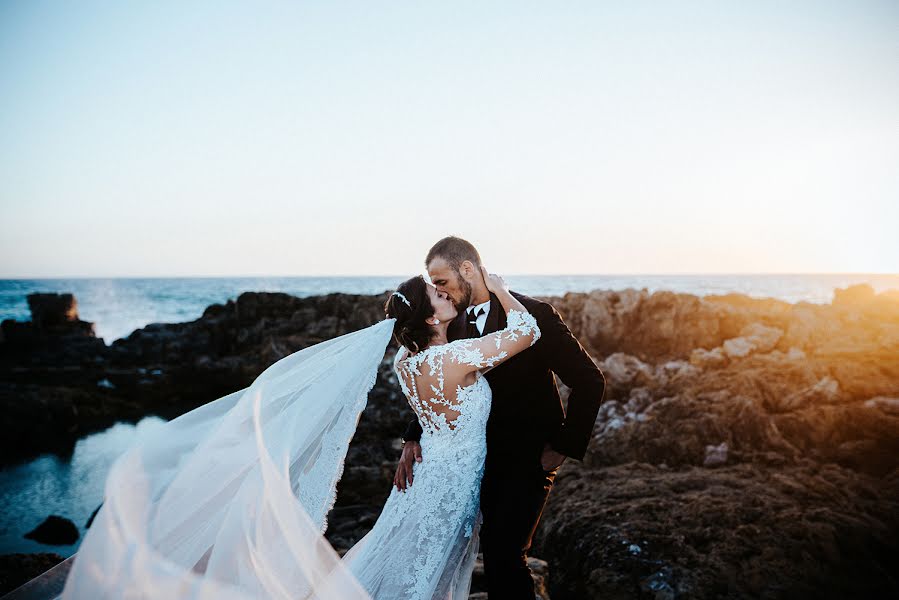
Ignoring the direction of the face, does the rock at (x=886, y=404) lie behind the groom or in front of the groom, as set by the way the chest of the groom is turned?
behind

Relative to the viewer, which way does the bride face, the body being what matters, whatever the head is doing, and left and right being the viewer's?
facing away from the viewer and to the right of the viewer

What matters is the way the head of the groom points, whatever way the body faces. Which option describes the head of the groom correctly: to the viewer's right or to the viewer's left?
to the viewer's left

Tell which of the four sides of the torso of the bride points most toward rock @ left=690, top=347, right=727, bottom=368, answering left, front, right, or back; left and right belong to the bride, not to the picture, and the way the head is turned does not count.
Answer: front

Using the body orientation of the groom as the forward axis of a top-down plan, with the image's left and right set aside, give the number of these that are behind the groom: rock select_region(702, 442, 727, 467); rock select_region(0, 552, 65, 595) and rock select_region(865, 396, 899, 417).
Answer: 2

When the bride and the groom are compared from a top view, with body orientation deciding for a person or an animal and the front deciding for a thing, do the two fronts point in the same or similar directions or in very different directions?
very different directions

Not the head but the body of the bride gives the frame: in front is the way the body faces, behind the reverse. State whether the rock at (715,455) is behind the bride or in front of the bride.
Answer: in front

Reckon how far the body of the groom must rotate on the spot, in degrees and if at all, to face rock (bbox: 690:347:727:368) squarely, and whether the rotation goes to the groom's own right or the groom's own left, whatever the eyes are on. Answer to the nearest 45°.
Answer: approximately 180°

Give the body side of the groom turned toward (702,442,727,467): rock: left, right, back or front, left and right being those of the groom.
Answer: back
